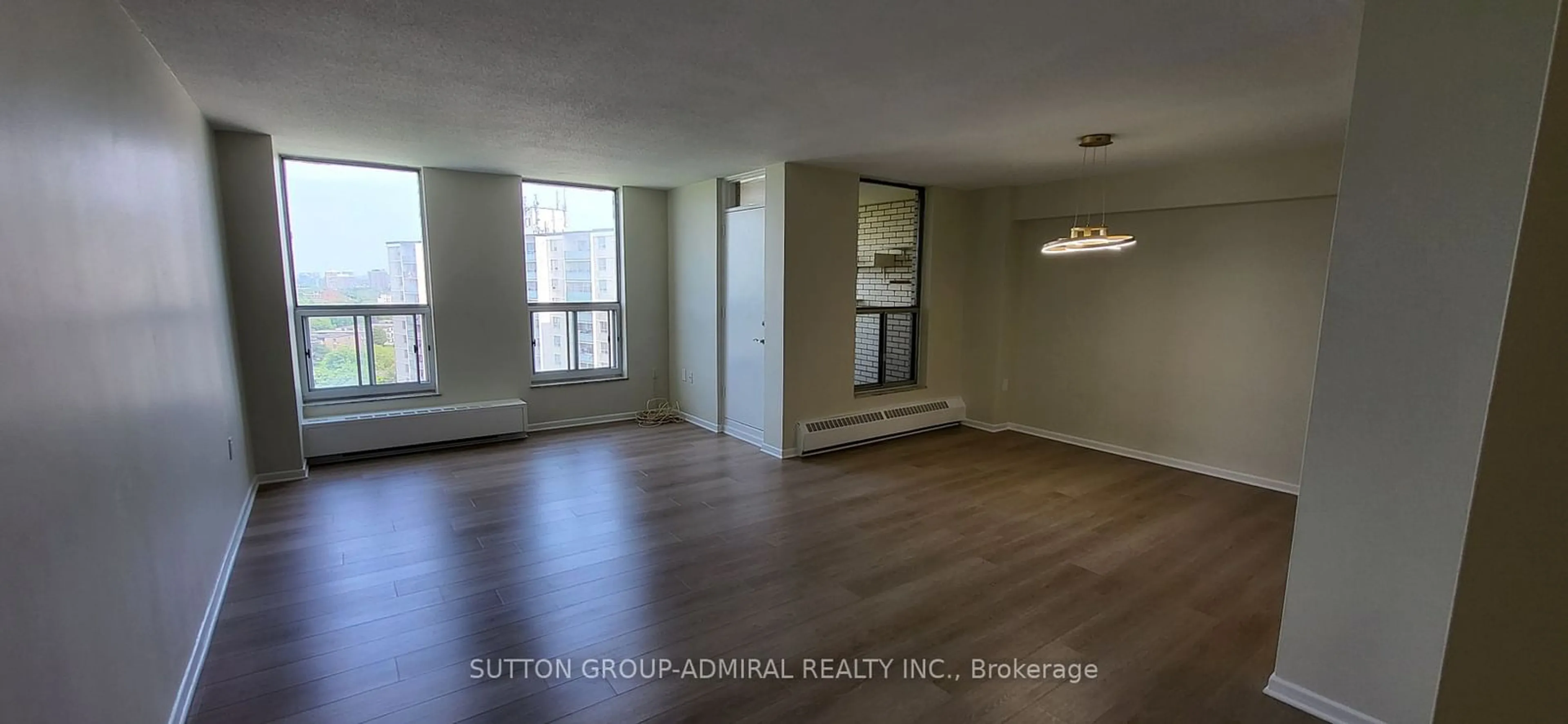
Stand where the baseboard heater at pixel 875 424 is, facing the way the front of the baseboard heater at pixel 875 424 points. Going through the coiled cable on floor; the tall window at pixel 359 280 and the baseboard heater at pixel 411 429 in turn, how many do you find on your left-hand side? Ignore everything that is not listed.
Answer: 0

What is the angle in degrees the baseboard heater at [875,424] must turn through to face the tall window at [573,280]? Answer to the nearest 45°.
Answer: approximately 135° to its right

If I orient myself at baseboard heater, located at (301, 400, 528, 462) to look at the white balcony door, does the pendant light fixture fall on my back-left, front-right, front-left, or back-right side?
front-right

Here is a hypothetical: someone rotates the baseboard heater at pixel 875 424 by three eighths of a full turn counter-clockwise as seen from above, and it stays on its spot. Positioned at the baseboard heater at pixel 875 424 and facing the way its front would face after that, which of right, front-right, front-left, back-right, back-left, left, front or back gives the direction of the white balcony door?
left

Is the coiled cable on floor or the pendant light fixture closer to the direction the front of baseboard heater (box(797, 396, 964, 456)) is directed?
the pendant light fixture

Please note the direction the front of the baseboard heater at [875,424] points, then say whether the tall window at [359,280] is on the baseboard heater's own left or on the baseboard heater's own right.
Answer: on the baseboard heater's own right

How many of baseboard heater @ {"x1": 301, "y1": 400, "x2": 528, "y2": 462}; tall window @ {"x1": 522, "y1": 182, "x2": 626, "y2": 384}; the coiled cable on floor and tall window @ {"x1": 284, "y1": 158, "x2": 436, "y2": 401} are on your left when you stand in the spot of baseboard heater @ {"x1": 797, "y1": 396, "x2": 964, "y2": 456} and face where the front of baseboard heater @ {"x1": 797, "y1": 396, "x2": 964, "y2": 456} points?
0

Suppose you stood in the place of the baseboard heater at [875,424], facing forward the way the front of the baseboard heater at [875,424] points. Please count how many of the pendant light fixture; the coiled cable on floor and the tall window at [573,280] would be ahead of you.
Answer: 1

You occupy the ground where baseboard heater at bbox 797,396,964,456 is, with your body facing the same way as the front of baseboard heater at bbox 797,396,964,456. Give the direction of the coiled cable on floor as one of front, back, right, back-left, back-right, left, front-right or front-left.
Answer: back-right

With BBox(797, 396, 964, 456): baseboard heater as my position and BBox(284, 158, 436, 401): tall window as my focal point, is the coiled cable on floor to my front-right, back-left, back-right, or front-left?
front-right

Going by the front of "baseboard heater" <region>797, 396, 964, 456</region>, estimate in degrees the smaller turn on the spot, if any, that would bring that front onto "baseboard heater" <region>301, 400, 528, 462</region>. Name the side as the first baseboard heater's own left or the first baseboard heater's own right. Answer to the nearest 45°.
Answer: approximately 135° to the first baseboard heater's own right

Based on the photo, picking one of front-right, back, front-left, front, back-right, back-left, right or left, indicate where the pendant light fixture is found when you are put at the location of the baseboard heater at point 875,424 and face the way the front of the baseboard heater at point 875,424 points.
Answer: front
